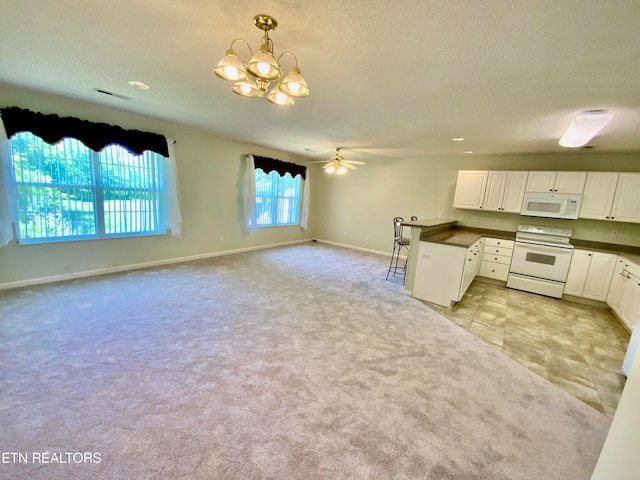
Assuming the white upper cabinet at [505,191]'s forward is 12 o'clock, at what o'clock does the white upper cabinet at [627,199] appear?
the white upper cabinet at [627,199] is roughly at 9 o'clock from the white upper cabinet at [505,191].

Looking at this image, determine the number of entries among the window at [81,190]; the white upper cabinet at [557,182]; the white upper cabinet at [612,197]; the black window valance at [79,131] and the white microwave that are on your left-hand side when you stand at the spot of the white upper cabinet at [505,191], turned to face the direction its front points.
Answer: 3

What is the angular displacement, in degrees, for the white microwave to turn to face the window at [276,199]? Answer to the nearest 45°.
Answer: approximately 90° to its right

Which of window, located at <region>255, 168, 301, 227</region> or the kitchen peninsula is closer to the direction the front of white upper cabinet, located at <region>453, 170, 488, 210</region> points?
the kitchen peninsula

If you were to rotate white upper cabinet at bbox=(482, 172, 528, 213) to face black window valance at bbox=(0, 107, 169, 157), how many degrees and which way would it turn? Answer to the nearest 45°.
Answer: approximately 45° to its right

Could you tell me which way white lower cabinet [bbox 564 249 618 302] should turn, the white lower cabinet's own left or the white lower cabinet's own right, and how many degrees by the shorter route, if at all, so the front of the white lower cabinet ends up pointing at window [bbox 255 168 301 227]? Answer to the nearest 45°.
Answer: approximately 90° to the white lower cabinet's own right

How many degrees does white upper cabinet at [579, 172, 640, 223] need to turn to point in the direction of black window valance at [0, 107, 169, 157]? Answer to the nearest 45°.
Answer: approximately 45° to its right

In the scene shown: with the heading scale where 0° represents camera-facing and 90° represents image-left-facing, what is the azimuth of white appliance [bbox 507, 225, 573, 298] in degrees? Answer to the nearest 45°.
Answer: approximately 0°

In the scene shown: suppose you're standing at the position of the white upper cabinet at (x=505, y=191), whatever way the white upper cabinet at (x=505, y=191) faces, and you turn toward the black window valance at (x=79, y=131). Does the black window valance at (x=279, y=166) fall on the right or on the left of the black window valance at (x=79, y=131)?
right

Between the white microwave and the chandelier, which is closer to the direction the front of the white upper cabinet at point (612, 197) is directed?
the chandelier
